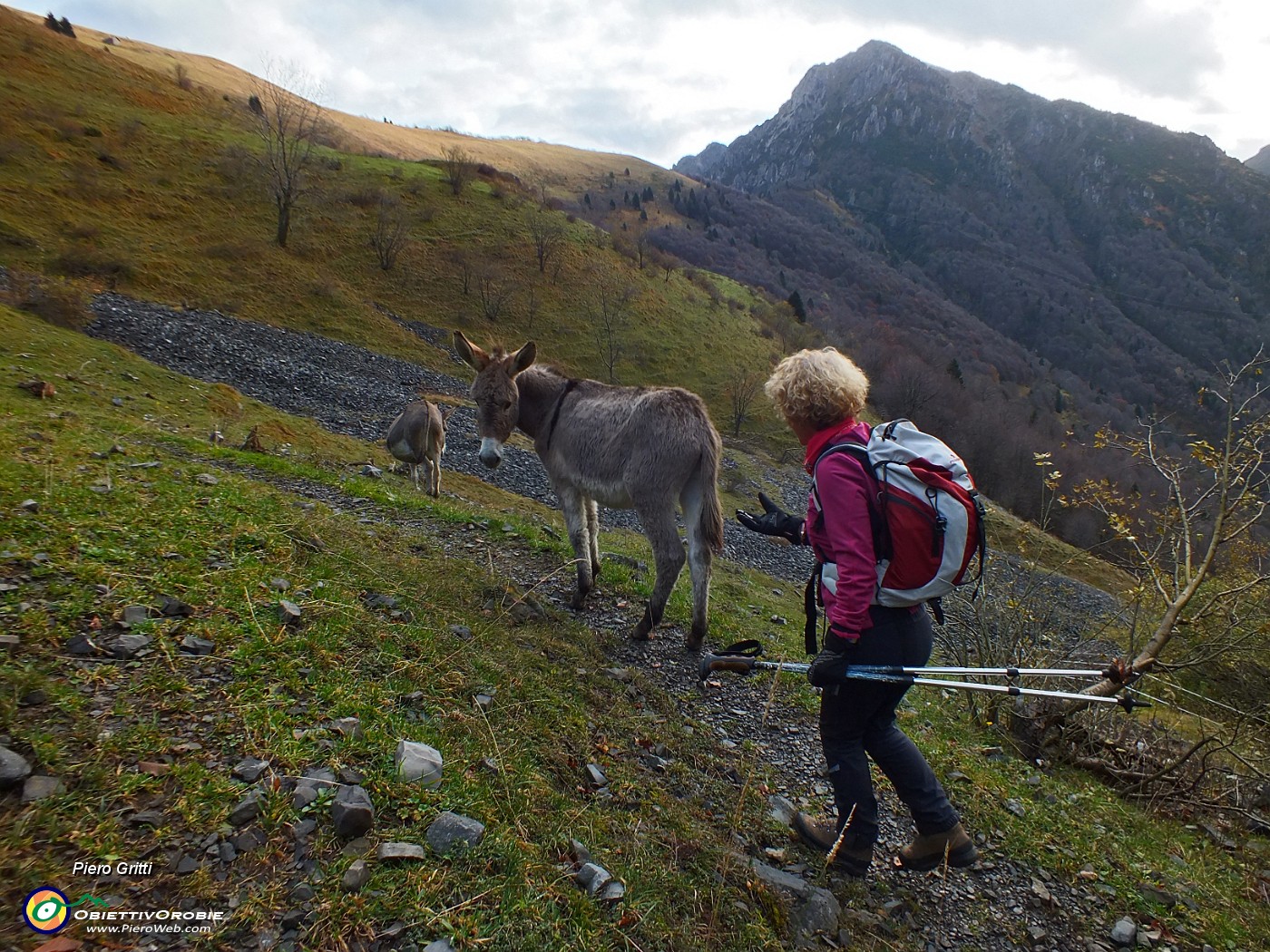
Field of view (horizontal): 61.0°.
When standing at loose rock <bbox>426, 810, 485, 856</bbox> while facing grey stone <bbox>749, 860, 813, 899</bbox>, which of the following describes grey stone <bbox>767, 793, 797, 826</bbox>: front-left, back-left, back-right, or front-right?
front-left

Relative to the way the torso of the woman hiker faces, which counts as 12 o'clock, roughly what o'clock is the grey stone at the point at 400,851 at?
The grey stone is roughly at 10 o'clock from the woman hiker.

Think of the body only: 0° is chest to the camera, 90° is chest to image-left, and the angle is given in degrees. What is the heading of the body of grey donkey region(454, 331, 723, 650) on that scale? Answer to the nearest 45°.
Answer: approximately 135°

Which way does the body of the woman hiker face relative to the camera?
to the viewer's left

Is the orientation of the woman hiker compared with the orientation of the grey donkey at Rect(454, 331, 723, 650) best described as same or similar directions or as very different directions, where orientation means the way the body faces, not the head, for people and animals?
same or similar directions

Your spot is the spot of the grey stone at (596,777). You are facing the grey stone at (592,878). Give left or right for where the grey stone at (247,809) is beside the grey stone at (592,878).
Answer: right

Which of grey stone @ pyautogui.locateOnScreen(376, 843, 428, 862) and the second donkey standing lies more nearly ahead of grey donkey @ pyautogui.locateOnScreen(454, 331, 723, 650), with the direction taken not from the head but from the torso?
the second donkey standing

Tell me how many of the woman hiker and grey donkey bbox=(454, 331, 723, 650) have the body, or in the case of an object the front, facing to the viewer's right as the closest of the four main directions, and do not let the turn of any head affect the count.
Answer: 0

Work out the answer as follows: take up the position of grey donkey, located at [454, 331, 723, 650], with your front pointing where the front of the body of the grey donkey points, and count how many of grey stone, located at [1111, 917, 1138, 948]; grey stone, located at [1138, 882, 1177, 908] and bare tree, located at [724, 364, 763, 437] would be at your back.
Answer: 2

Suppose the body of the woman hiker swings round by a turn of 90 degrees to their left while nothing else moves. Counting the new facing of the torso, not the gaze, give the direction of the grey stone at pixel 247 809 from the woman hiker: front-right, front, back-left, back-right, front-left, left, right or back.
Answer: front-right
